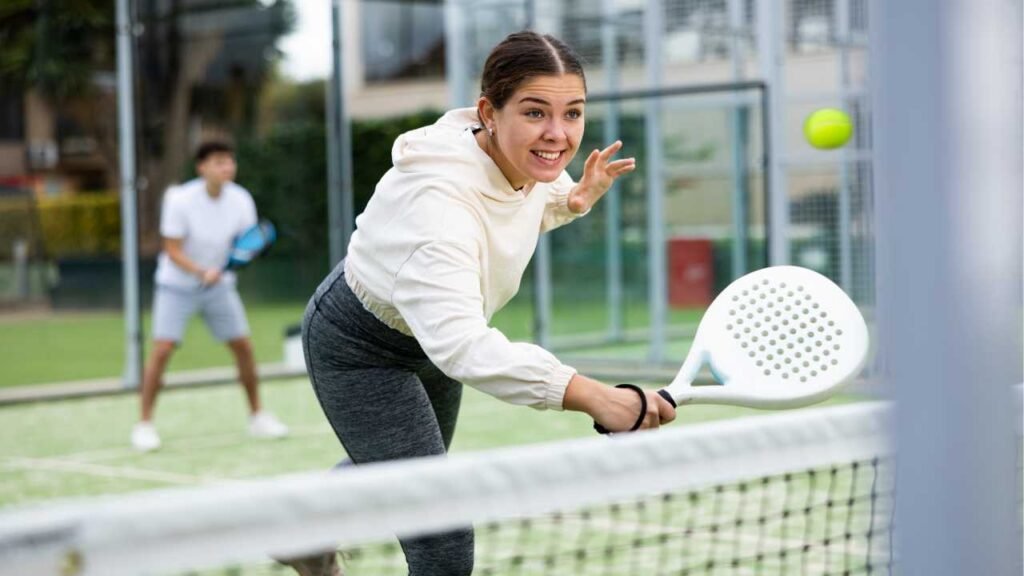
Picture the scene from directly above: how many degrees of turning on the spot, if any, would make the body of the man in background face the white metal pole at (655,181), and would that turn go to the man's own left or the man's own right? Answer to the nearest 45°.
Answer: approximately 90° to the man's own left

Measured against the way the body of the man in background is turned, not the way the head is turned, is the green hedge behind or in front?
behind

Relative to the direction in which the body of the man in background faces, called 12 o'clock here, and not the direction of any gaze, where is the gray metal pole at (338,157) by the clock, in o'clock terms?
The gray metal pole is roughly at 8 o'clock from the man in background.

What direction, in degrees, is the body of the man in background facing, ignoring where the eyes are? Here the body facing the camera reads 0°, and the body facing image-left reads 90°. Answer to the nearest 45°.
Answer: approximately 315°

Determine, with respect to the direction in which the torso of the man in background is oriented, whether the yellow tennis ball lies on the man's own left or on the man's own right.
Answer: on the man's own left

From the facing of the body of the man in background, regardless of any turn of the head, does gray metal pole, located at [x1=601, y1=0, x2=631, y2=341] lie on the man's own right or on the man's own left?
on the man's own left

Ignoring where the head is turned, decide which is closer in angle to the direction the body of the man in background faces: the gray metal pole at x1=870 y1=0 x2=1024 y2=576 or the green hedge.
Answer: the gray metal pole
